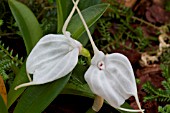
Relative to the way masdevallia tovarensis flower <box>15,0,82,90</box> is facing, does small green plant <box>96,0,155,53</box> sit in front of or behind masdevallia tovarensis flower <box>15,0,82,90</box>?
behind
